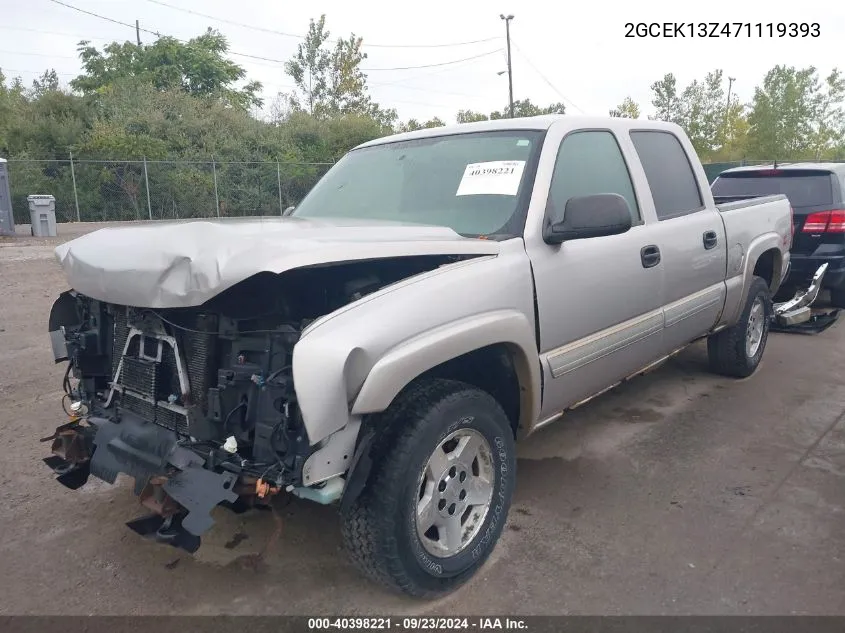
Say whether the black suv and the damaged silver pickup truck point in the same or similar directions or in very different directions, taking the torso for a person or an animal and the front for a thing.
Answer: very different directions

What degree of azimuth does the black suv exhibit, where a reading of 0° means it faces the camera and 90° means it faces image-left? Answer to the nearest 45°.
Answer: approximately 180°

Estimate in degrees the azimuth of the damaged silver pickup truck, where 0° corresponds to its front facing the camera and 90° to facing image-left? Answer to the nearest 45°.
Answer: approximately 45°

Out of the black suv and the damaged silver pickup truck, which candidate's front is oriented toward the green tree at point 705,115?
the black suv

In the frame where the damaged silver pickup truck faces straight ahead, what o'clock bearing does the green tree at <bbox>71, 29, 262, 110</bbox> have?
The green tree is roughly at 4 o'clock from the damaged silver pickup truck.

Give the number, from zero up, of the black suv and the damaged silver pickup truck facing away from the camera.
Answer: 1

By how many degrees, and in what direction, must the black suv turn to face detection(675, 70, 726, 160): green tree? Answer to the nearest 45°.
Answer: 0° — it already faces it

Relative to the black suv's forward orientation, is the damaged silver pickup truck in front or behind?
behind

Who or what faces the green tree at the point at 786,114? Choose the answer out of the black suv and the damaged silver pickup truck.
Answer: the black suv

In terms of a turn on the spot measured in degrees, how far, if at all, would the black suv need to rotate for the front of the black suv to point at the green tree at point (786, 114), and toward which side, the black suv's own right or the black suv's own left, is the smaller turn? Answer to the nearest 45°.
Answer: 0° — it already faces it

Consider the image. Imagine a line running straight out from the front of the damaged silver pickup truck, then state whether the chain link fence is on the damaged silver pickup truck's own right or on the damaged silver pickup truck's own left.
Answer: on the damaged silver pickup truck's own right

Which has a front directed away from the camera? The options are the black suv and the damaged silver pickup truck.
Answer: the black suv
